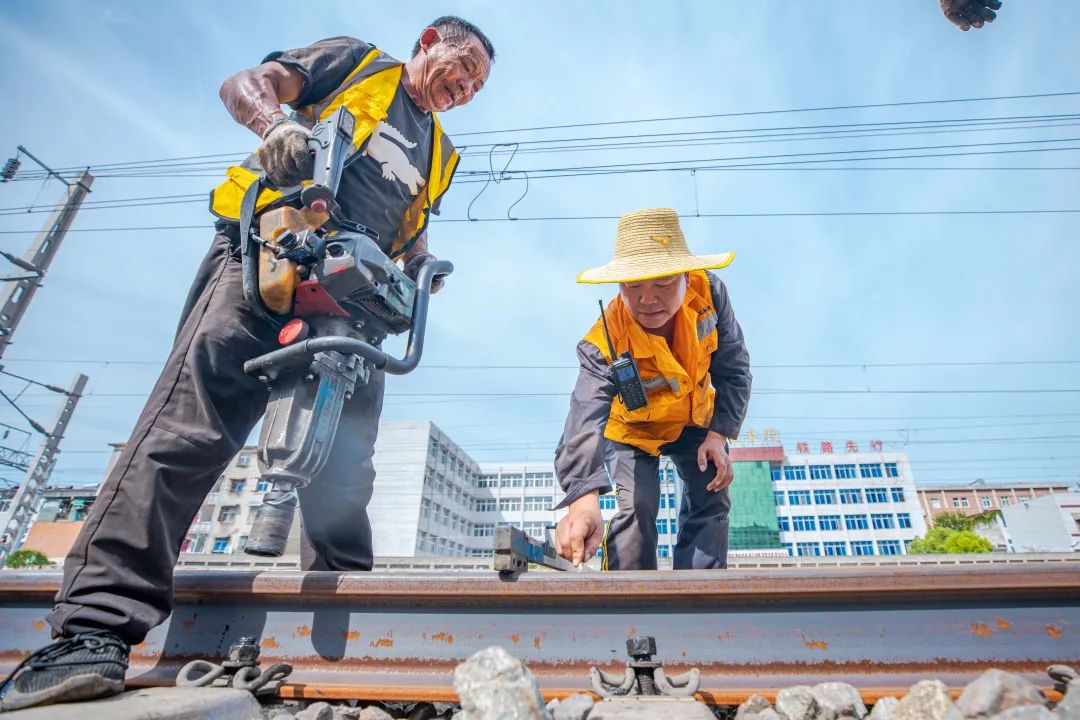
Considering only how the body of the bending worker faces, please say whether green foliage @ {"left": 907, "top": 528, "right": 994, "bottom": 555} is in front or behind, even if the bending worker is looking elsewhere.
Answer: behind

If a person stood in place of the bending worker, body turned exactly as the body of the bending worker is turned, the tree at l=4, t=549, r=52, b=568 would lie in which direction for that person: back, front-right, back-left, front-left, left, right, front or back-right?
back-right

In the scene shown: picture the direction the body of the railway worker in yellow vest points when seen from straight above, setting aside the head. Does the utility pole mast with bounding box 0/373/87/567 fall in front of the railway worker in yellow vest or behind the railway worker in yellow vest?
behind

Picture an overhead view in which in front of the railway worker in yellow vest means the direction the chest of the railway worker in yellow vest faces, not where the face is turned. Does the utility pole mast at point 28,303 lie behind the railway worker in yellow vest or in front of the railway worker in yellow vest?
behind

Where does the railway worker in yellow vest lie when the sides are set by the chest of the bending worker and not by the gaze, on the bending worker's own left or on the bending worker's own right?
on the bending worker's own right

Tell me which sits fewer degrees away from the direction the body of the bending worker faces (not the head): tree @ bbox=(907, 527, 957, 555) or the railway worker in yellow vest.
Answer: the railway worker in yellow vest

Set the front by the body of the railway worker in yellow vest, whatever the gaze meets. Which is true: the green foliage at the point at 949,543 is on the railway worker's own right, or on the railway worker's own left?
on the railway worker's own left
